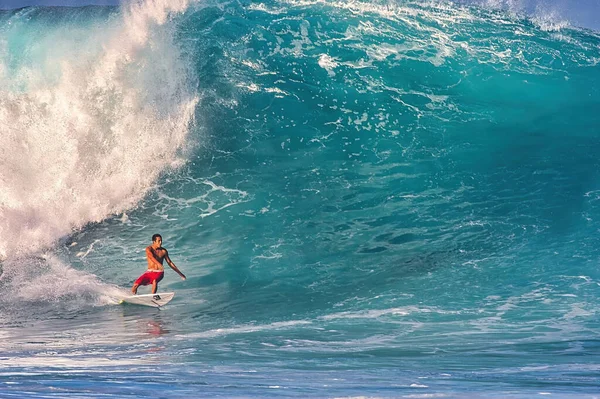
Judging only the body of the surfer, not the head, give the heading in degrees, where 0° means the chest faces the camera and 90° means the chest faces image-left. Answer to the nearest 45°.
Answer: approximately 315°
